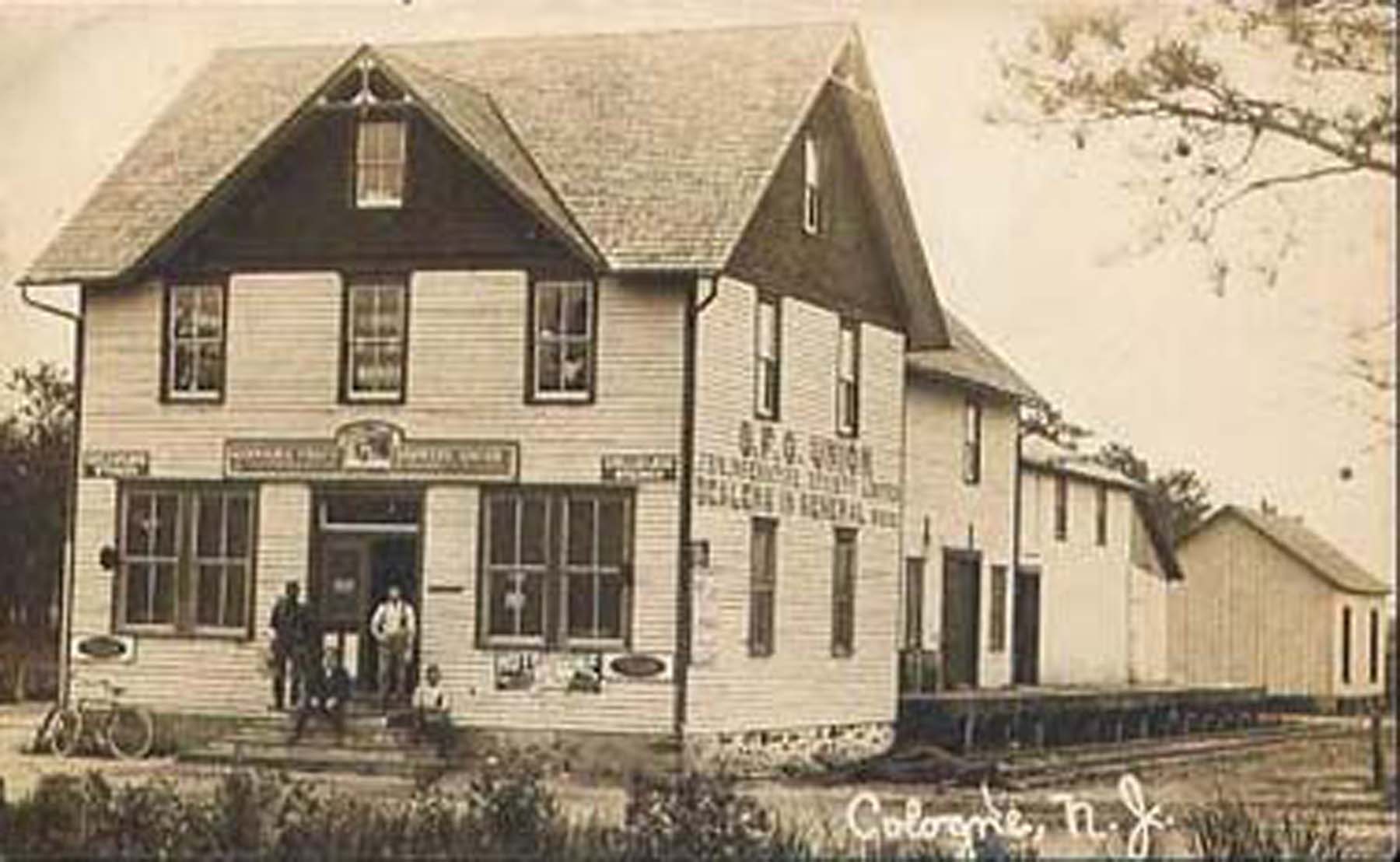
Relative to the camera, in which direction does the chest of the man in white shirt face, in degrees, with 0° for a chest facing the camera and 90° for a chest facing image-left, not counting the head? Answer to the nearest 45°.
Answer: approximately 0°

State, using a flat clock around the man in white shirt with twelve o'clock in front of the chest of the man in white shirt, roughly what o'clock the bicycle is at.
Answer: The bicycle is roughly at 4 o'clock from the man in white shirt.

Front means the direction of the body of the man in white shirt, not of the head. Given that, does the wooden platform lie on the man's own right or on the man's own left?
on the man's own left

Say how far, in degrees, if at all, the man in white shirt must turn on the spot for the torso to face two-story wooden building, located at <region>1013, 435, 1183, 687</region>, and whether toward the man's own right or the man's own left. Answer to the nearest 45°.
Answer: approximately 90° to the man's own left

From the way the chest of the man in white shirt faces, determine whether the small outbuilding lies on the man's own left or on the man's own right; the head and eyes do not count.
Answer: on the man's own left
